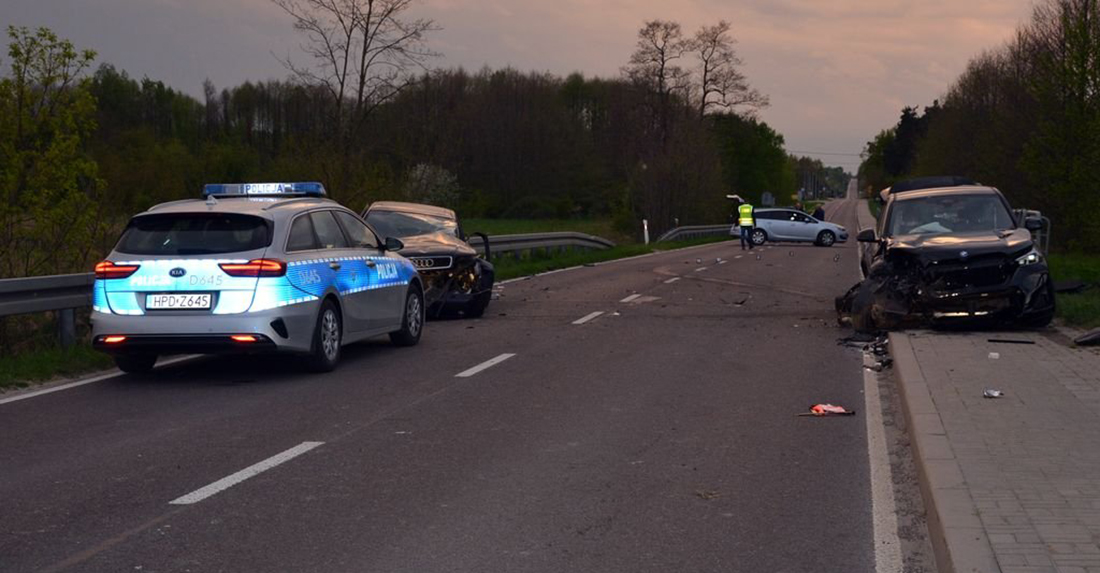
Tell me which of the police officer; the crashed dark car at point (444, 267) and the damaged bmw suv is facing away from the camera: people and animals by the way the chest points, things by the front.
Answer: the police officer

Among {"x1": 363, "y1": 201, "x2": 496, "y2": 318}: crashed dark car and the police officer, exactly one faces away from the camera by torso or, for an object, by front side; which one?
the police officer

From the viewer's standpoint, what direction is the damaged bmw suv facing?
toward the camera

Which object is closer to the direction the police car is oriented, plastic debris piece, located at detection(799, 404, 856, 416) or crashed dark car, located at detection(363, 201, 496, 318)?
the crashed dark car

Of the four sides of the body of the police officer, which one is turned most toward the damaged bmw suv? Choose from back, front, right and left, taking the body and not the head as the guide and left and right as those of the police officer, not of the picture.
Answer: back

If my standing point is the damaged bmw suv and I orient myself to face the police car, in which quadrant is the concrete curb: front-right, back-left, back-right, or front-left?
front-left

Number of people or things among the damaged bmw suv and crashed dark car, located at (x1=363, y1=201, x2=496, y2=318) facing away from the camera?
0

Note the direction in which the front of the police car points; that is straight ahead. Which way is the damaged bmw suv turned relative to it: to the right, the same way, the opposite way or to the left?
the opposite way

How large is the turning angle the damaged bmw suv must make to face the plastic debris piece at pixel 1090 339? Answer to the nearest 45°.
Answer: approximately 45° to its left

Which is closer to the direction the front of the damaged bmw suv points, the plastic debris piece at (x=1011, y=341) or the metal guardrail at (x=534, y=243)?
the plastic debris piece

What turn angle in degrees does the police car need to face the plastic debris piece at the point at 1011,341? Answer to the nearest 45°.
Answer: approximately 45° to its right

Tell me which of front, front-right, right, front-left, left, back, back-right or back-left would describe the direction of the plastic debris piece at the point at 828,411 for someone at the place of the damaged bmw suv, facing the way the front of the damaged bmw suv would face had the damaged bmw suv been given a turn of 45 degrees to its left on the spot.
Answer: front-right

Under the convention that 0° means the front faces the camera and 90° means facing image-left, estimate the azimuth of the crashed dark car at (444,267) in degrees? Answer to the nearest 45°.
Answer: approximately 0°

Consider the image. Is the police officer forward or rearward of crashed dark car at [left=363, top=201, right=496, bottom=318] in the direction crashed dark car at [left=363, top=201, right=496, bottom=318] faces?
rearward
